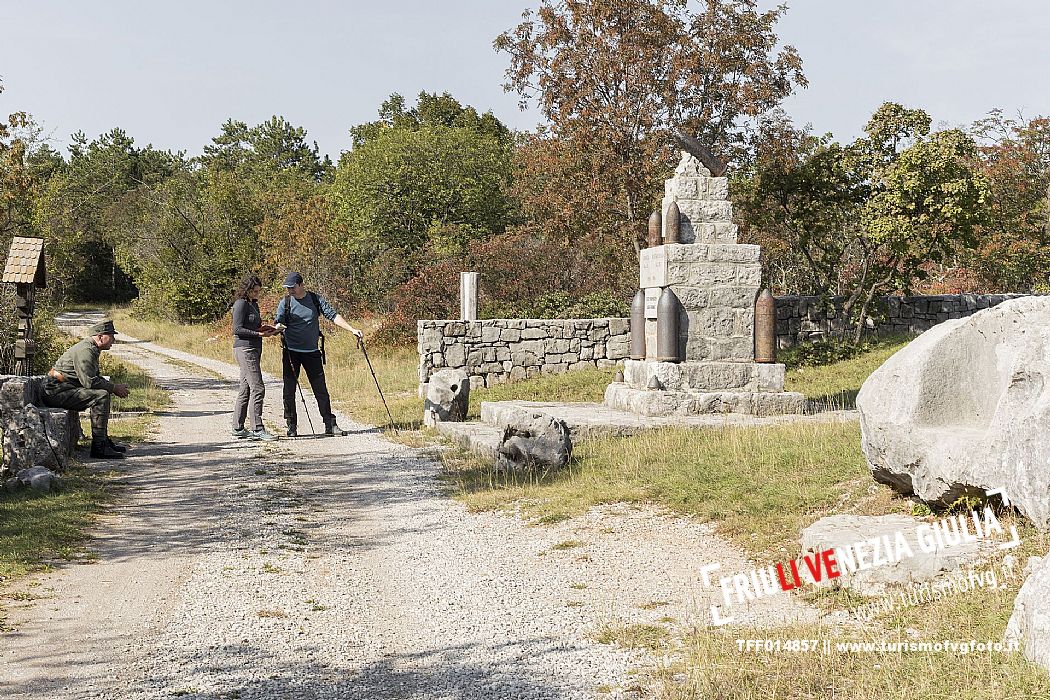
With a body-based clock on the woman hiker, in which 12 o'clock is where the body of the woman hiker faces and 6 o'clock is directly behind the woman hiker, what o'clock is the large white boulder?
The large white boulder is roughly at 2 o'clock from the woman hiker.

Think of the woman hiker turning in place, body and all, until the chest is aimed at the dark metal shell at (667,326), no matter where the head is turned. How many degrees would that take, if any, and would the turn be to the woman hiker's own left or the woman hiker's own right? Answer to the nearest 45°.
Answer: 0° — they already face it

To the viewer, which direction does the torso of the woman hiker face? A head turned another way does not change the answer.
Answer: to the viewer's right

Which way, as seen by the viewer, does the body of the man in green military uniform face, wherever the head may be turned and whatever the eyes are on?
to the viewer's right

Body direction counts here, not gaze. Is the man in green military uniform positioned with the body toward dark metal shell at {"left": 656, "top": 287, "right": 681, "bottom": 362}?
yes

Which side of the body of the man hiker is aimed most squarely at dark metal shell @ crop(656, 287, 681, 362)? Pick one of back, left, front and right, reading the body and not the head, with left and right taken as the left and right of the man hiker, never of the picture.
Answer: left

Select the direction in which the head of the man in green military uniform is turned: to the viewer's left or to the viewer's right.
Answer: to the viewer's right
